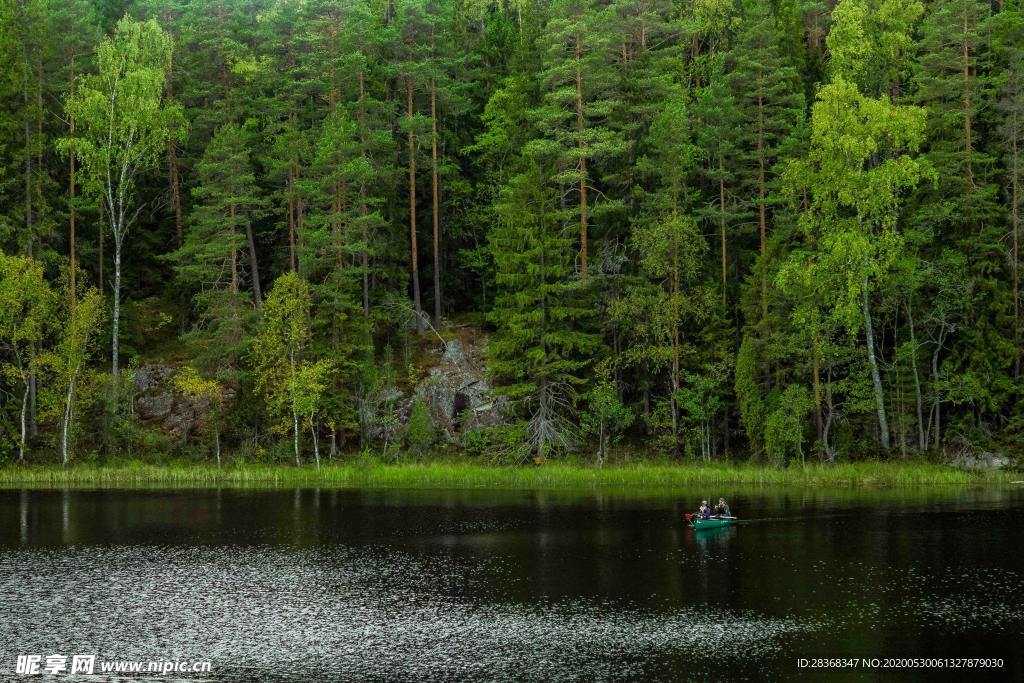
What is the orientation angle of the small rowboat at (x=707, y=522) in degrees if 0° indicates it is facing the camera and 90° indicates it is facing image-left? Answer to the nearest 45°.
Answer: approximately 90°
